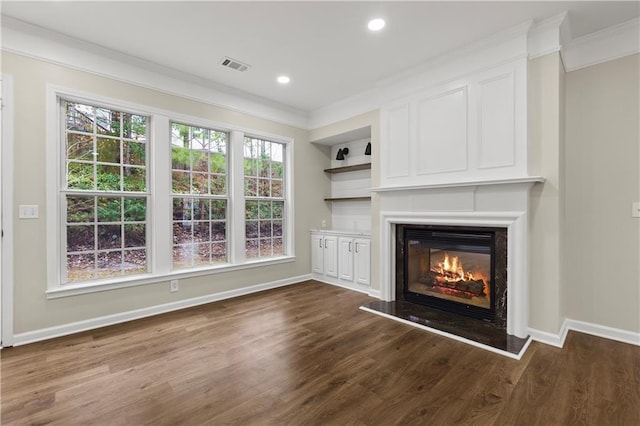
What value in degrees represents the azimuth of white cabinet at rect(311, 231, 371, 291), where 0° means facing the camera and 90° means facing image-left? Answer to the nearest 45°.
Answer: approximately 45°

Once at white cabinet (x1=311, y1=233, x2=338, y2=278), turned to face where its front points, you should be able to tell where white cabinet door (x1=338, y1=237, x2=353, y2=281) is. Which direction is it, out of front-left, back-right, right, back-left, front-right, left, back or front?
left

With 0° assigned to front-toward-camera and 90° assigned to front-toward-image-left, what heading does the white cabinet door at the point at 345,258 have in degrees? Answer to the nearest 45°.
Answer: approximately 45°
